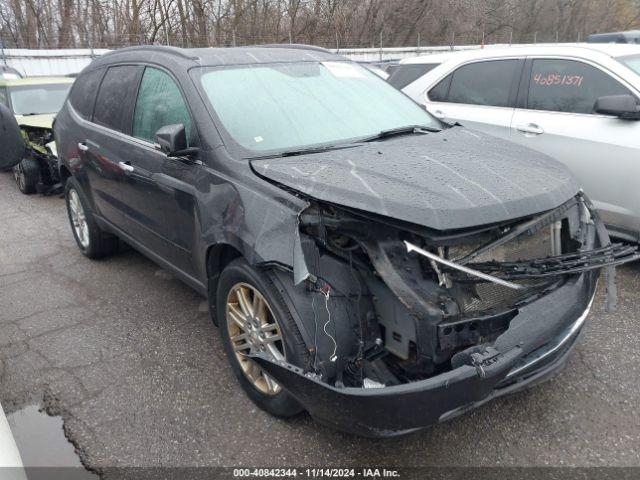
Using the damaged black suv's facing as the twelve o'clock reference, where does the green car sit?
The green car is roughly at 6 o'clock from the damaged black suv.

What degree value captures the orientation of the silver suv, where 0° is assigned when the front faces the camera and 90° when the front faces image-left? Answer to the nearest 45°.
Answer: approximately 315°

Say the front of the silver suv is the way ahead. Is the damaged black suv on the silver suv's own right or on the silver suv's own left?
on the silver suv's own right

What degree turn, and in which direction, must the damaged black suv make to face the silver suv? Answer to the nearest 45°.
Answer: approximately 90° to its left

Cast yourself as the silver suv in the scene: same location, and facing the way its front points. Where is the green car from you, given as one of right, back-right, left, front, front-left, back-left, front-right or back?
back-right

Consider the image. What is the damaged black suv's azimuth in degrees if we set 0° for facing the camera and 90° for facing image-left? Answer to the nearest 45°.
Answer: approximately 315°
